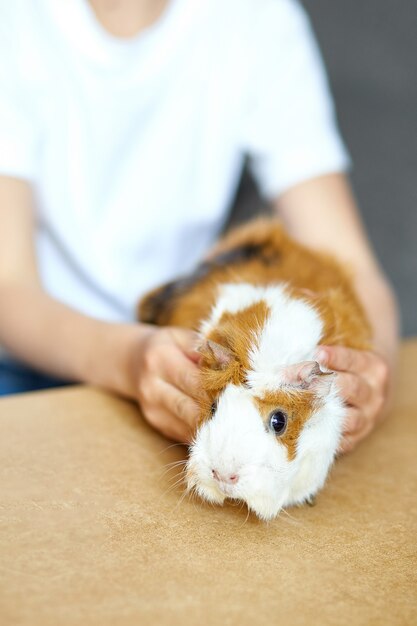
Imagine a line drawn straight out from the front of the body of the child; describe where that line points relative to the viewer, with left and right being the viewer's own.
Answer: facing the viewer

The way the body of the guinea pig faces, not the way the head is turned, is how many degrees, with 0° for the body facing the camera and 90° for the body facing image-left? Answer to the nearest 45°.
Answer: approximately 0°
